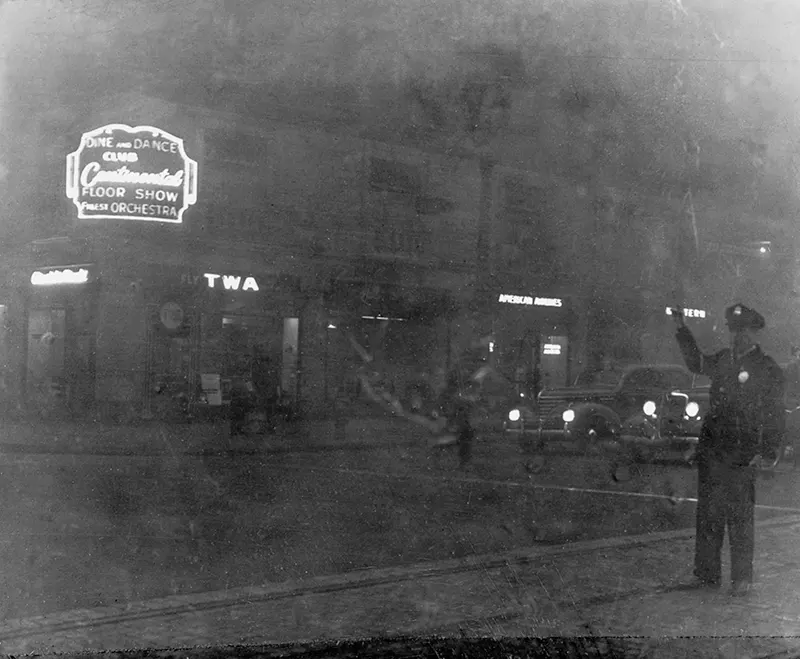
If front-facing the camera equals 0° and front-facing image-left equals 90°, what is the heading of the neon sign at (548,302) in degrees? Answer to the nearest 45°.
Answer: approximately 0°

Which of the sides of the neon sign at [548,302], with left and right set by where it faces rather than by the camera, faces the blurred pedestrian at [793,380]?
left

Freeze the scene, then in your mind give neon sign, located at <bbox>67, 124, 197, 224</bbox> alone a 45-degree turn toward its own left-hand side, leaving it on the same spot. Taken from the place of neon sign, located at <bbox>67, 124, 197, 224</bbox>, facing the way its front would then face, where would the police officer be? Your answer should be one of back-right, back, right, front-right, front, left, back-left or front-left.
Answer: front-right

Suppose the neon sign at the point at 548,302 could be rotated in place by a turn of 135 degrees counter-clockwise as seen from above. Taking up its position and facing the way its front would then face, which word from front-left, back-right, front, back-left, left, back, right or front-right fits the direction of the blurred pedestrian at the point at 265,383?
left
